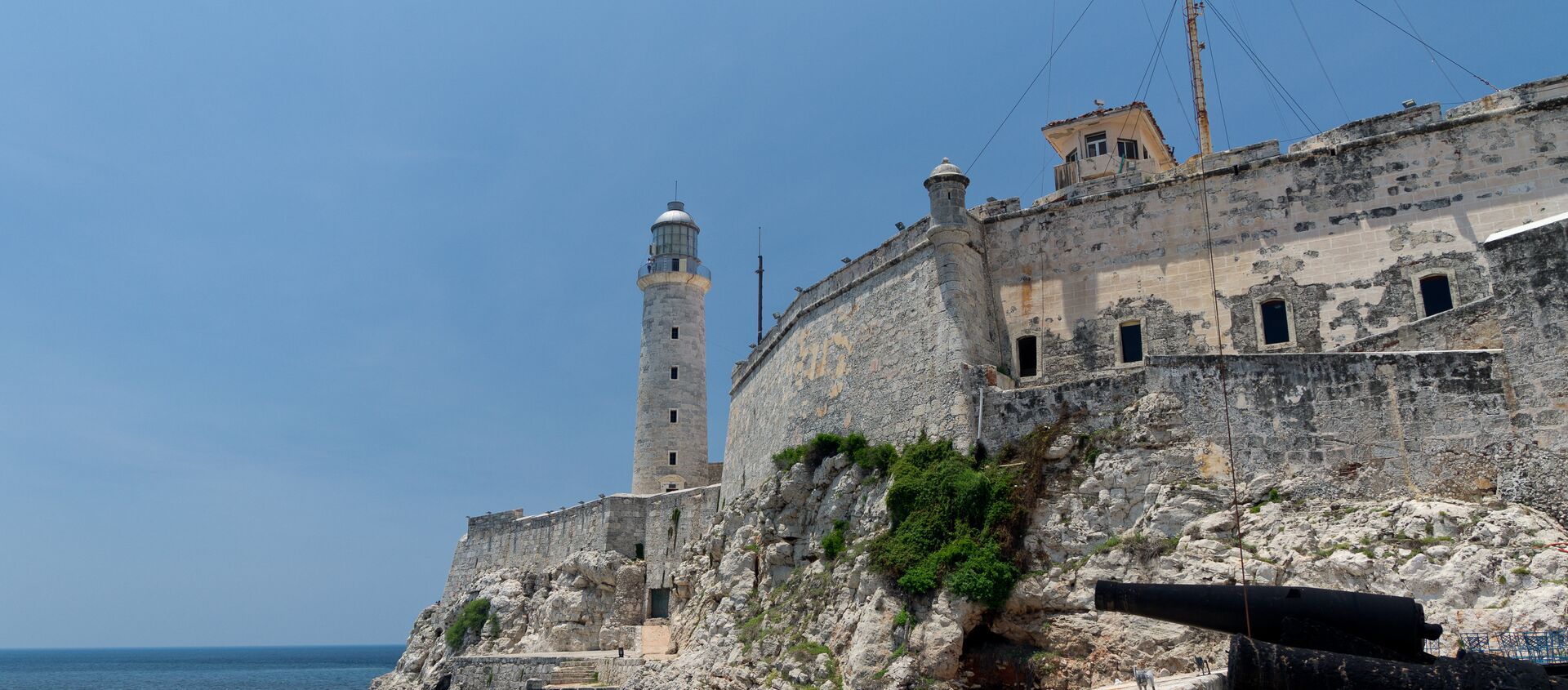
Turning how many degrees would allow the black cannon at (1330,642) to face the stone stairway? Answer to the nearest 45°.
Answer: approximately 45° to its right

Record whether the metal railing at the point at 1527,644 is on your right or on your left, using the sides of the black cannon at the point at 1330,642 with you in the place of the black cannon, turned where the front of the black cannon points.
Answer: on your right

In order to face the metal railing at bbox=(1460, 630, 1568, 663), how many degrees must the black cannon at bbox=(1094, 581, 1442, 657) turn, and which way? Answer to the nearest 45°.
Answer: approximately 135° to its right

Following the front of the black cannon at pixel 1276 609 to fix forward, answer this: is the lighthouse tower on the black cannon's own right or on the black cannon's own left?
on the black cannon's own right

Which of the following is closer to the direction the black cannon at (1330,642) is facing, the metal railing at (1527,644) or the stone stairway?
the stone stairway

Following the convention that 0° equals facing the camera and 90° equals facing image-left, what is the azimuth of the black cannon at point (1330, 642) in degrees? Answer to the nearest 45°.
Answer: approximately 90°

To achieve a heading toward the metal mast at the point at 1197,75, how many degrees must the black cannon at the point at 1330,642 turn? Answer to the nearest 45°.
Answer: approximately 90° to its right

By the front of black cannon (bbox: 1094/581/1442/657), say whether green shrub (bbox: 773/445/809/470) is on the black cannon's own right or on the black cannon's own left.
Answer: on the black cannon's own right

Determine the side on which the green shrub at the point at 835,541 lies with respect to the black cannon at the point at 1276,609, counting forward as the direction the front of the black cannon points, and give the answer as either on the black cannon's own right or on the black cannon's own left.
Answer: on the black cannon's own right

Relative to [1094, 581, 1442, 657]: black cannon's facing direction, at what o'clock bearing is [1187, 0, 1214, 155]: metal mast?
The metal mast is roughly at 3 o'clock from the black cannon.

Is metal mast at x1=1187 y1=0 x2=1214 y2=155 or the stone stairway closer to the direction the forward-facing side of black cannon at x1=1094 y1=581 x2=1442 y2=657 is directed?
the stone stairway
